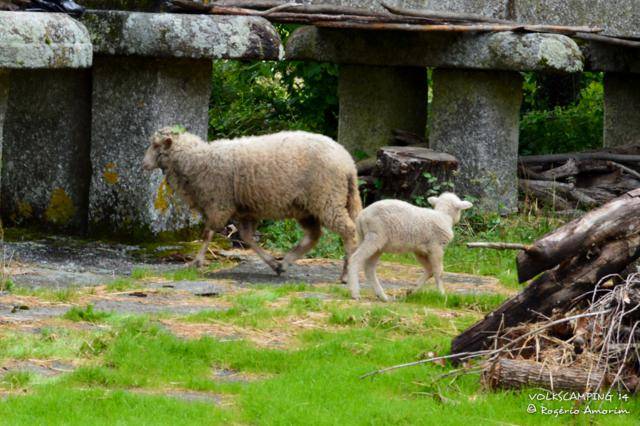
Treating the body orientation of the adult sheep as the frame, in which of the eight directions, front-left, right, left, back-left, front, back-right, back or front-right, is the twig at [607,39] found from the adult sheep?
back-right

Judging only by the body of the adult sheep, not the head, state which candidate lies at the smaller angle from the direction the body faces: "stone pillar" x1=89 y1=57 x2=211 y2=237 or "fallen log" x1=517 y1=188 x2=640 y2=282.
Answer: the stone pillar

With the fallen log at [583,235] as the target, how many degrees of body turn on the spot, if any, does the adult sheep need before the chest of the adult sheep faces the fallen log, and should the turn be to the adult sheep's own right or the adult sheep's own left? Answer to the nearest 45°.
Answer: approximately 135° to the adult sheep's own left

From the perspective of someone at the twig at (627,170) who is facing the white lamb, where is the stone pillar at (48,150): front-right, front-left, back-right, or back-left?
front-right

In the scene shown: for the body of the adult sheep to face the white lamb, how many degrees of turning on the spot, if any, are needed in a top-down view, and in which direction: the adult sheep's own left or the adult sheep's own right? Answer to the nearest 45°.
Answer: approximately 135° to the adult sheep's own left

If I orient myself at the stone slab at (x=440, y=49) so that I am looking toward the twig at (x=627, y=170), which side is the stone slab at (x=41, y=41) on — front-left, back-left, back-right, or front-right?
back-right

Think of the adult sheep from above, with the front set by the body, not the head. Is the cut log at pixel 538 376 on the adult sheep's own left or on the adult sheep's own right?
on the adult sheep's own left

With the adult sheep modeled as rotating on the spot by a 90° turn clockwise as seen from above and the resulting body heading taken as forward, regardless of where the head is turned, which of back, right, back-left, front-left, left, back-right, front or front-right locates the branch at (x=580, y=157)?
front-right

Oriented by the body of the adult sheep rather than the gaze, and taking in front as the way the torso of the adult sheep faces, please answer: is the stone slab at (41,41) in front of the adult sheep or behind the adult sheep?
in front

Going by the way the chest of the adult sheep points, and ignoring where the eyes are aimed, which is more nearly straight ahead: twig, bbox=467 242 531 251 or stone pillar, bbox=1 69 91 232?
the stone pillar

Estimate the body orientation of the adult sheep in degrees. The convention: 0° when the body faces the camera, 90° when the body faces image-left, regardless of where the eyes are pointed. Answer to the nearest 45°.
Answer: approximately 90°

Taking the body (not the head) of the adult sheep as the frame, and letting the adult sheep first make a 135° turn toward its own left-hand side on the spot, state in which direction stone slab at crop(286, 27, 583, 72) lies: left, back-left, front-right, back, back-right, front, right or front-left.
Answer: left
